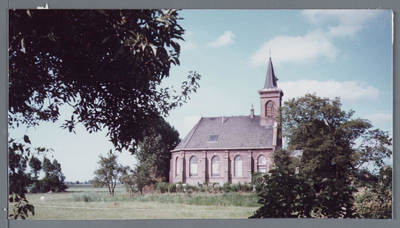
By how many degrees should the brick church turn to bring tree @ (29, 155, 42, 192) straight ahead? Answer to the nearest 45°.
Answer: approximately 135° to its right

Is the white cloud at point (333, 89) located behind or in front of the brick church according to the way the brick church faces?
in front

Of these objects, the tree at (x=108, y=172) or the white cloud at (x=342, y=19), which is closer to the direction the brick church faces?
the white cloud

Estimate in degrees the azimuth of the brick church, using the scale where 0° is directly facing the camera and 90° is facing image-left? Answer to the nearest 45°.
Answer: approximately 270°

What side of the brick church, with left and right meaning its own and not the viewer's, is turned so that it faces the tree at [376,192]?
front

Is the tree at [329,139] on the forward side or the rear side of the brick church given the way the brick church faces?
on the forward side
